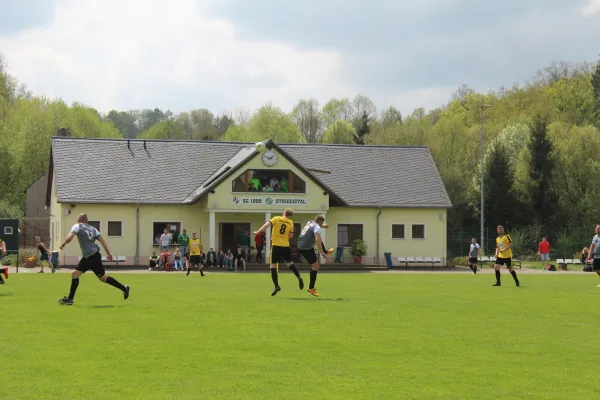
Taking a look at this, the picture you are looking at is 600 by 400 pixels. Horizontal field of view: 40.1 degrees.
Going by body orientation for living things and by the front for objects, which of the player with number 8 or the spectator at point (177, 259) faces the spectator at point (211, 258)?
the player with number 8

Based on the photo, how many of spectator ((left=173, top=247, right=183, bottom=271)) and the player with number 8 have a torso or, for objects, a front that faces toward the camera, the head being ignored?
1

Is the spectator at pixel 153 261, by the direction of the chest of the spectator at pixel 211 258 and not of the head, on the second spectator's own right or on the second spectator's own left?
on the second spectator's own right

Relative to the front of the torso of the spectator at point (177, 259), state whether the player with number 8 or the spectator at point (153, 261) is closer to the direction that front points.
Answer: the player with number 8

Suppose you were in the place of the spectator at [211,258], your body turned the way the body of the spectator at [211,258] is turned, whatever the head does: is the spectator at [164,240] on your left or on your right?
on your right

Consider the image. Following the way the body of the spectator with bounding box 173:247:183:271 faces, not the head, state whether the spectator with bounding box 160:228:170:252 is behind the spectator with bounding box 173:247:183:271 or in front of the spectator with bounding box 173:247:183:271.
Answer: behind

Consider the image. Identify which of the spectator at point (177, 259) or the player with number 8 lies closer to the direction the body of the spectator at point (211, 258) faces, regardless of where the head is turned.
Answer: the player with number 8

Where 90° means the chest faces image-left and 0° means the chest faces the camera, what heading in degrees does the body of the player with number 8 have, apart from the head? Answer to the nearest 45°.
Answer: approximately 180°

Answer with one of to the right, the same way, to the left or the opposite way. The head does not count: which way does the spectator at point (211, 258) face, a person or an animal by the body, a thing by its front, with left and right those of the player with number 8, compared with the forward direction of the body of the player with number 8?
the opposite way
